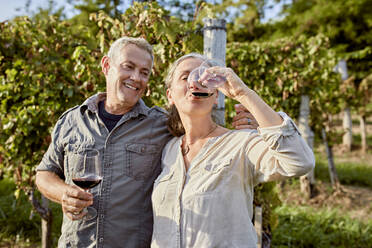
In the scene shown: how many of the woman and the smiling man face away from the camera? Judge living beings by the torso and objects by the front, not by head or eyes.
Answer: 0

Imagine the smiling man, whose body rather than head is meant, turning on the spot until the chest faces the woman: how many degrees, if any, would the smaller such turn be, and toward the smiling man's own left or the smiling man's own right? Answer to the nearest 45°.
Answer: approximately 45° to the smiling man's own left

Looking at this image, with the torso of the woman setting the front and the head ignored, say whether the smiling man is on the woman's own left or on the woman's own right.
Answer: on the woman's own right

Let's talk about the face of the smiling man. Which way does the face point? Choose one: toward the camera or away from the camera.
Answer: toward the camera

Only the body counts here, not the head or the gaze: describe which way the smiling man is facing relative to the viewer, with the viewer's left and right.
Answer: facing the viewer

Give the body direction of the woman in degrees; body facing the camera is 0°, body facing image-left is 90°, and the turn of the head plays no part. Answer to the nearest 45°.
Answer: approximately 45°
